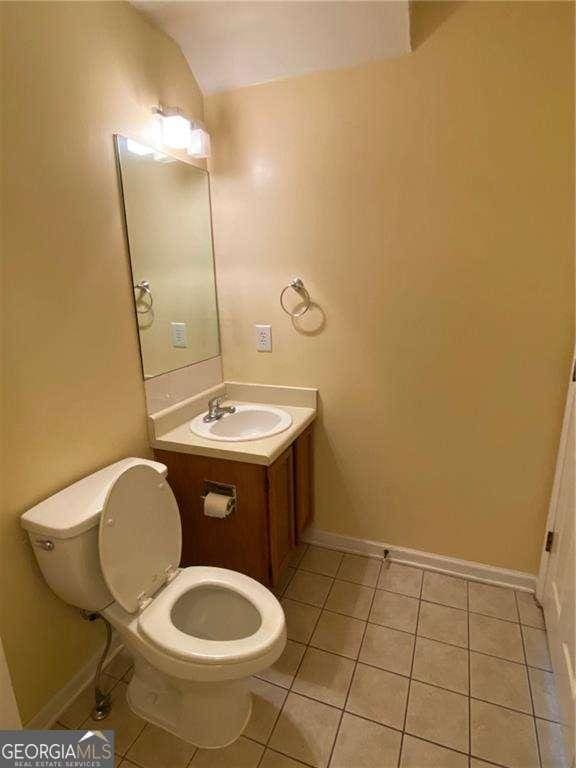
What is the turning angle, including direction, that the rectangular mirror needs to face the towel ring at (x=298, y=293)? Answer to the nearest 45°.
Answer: approximately 45° to its left

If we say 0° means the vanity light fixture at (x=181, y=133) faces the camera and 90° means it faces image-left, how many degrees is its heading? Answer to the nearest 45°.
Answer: approximately 315°

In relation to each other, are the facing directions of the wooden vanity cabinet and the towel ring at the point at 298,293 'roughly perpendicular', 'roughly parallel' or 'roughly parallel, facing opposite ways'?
roughly perpendicular

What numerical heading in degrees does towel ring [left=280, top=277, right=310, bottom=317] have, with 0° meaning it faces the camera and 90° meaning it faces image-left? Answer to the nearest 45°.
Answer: approximately 45°

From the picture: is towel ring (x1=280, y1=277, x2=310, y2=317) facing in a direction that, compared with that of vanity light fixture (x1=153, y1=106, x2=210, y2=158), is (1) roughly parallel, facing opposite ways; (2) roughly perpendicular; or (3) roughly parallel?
roughly perpendicular
